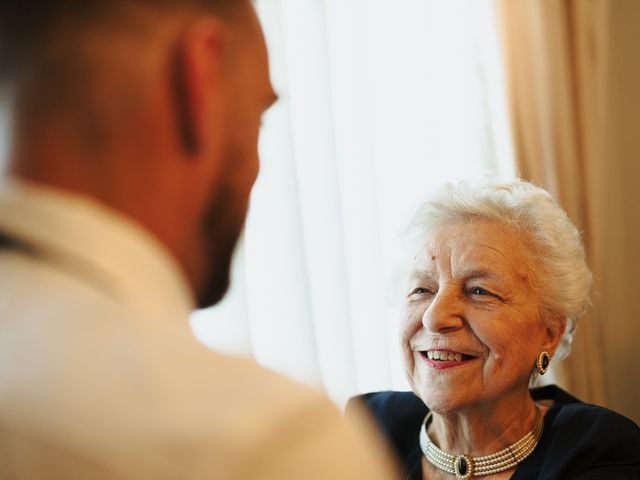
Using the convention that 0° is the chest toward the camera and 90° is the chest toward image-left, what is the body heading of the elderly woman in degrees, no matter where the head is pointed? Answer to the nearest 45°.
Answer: approximately 45°
